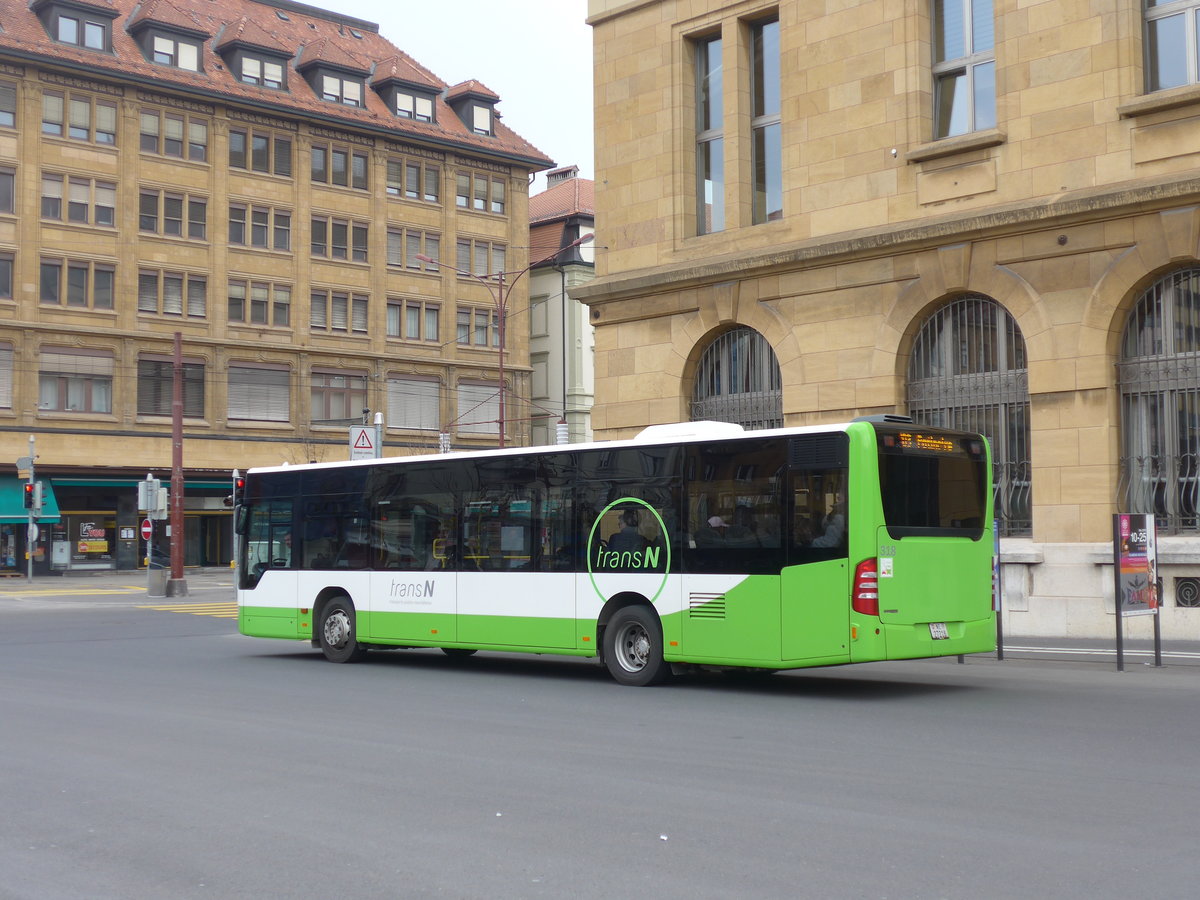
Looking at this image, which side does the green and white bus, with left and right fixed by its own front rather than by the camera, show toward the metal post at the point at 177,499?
front

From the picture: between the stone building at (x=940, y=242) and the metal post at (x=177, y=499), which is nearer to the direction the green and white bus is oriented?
the metal post

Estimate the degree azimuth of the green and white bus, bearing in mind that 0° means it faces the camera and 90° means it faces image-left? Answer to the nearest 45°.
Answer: approximately 135°

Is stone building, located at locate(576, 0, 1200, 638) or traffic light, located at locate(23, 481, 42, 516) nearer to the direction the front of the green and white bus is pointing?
the traffic light

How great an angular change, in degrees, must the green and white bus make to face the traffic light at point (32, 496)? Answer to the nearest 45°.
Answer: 0° — it already faces it

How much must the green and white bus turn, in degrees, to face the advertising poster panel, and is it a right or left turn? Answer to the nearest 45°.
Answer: approximately 135° to its right

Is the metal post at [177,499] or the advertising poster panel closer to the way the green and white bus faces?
the metal post
